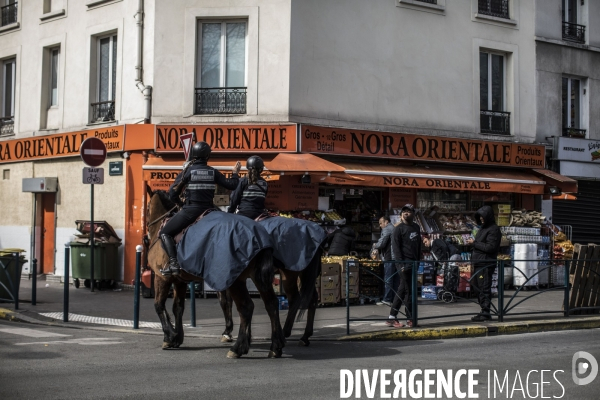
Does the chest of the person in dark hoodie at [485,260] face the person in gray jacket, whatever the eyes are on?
yes

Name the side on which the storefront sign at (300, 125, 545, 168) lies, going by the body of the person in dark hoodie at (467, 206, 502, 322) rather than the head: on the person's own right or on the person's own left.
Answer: on the person's own right

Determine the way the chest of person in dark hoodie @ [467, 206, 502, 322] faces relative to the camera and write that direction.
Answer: to the viewer's left

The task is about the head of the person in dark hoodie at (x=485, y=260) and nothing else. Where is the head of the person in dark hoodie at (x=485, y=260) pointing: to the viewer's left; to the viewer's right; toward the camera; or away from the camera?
to the viewer's left

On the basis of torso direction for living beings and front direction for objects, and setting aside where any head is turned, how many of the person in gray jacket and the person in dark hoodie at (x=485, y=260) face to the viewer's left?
2

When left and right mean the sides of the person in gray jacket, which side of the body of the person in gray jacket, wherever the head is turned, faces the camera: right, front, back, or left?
left

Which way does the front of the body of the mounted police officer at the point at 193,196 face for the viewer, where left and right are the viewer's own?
facing away from the viewer and to the left of the viewer

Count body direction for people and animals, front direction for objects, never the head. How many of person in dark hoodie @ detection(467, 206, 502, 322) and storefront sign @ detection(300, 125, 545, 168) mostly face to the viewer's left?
1
